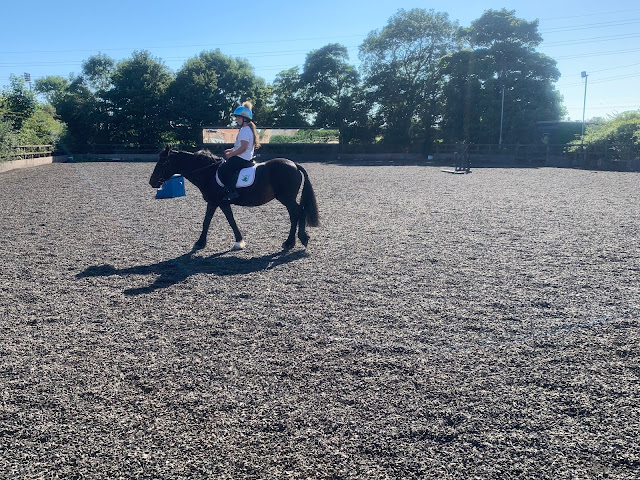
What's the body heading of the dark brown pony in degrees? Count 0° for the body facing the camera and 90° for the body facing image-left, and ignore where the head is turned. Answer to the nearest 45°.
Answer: approximately 90°

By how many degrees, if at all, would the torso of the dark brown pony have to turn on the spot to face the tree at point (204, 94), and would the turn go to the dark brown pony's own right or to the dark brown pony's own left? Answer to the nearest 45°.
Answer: approximately 90° to the dark brown pony's own right

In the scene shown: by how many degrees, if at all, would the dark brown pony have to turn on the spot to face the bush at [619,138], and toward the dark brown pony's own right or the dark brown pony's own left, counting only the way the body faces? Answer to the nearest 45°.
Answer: approximately 135° to the dark brown pony's own right

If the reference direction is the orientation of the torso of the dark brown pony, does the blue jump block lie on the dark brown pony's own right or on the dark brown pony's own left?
on the dark brown pony's own right

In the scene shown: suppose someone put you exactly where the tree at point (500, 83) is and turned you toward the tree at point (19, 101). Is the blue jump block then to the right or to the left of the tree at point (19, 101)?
left

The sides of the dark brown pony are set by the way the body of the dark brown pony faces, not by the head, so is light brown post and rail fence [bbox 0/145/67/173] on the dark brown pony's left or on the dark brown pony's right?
on the dark brown pony's right

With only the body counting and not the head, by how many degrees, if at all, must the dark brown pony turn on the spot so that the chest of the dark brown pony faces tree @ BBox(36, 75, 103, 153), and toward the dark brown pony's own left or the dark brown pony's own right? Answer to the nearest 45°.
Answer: approximately 90° to the dark brown pony's own right

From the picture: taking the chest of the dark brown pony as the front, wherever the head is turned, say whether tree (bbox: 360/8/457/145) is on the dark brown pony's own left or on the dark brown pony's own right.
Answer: on the dark brown pony's own right

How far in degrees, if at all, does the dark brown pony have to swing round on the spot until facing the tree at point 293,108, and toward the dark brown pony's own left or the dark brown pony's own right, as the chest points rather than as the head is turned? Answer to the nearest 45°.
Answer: approximately 90° to the dark brown pony's own right

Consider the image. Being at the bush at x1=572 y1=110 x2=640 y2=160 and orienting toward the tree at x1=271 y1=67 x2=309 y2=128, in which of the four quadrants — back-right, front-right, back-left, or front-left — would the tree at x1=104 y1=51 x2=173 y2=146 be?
front-left

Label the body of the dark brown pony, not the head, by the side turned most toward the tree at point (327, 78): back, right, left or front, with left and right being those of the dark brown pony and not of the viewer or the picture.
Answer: right
